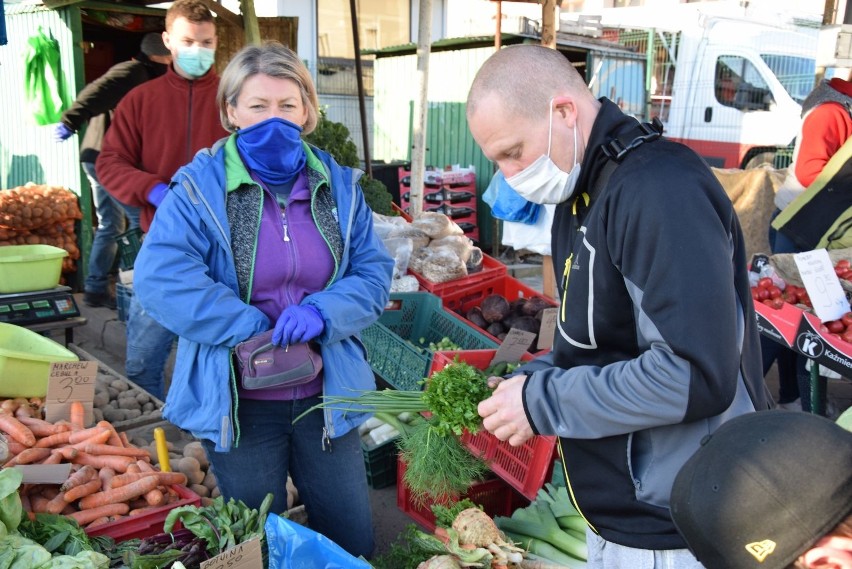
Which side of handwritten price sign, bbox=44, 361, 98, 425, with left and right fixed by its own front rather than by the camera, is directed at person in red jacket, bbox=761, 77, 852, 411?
left

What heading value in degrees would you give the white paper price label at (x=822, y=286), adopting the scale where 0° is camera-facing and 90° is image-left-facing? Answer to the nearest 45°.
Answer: approximately 0°

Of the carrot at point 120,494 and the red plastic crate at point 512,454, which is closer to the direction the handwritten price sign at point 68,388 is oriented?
the carrot

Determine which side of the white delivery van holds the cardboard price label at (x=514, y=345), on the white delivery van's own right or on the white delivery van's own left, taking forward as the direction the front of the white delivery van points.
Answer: on the white delivery van's own right

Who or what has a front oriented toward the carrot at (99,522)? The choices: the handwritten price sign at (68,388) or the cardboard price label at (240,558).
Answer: the handwritten price sign
